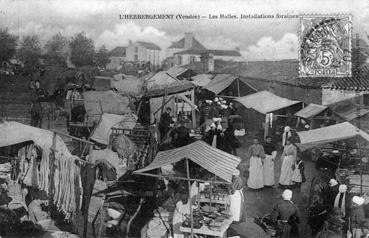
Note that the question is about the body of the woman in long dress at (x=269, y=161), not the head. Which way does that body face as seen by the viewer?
toward the camera

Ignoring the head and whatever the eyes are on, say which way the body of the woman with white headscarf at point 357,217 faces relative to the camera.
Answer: away from the camera

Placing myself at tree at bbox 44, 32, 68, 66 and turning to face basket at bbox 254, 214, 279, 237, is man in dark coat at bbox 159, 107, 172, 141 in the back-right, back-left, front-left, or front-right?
front-left

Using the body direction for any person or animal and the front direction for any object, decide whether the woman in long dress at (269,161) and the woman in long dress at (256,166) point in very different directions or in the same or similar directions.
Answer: same or similar directions

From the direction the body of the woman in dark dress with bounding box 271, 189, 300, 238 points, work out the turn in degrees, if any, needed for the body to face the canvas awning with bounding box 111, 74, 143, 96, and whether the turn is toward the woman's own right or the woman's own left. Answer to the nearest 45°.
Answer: approximately 45° to the woman's own left

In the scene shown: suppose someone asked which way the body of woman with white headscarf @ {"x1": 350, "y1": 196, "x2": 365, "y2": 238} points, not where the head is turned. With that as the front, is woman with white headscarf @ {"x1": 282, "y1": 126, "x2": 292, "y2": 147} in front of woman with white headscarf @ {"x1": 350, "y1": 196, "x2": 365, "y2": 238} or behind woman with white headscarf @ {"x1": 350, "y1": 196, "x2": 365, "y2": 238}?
in front

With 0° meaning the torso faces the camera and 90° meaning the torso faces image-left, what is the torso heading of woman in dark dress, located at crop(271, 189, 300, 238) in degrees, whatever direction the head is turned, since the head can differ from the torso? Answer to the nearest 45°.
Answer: approximately 180°

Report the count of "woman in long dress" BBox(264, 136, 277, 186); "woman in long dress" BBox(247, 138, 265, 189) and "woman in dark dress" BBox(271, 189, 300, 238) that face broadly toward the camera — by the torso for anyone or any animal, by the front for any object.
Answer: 2

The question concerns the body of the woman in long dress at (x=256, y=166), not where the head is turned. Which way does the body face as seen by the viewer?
toward the camera

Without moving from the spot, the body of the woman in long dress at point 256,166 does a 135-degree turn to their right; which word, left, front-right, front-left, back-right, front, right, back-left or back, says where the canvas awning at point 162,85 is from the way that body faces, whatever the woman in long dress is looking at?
front-left
